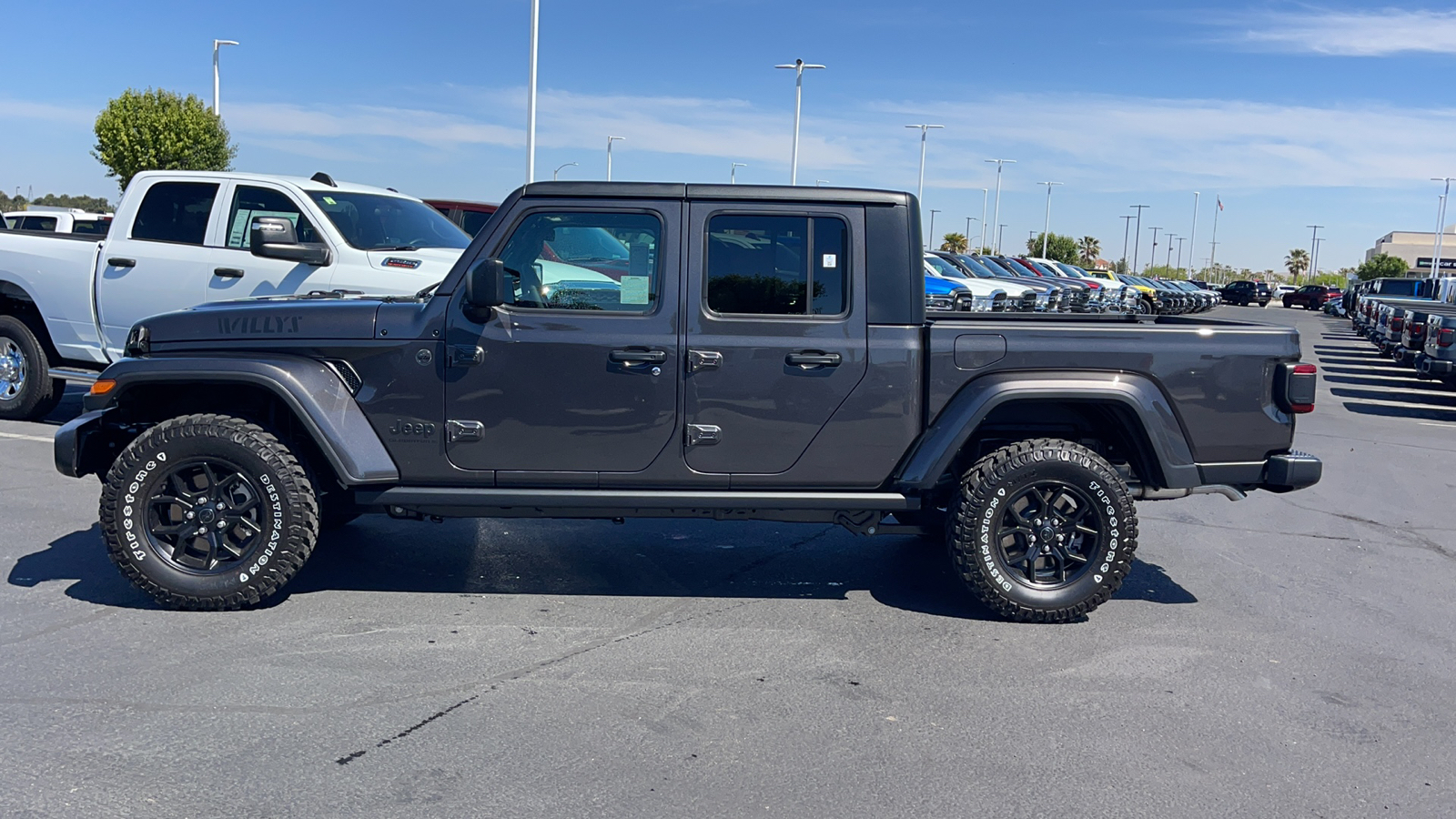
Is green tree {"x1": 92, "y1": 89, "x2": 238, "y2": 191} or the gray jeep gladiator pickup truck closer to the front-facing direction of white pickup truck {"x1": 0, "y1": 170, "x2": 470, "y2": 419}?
the gray jeep gladiator pickup truck

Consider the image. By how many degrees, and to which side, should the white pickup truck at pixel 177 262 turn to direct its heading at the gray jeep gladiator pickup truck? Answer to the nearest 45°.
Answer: approximately 45° to its right

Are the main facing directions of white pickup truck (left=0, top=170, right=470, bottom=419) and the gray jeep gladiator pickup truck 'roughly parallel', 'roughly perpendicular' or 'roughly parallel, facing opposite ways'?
roughly parallel, facing opposite ways

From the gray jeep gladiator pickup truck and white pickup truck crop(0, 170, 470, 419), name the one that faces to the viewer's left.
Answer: the gray jeep gladiator pickup truck

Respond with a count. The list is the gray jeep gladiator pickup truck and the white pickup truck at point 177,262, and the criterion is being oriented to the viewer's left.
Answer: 1

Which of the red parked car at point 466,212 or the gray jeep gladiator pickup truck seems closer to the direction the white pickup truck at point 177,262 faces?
the gray jeep gladiator pickup truck

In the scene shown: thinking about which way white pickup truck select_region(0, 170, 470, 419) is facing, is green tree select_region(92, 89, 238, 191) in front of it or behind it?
behind

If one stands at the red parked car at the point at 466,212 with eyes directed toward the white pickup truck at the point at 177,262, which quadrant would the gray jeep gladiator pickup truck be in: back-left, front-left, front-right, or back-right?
front-left

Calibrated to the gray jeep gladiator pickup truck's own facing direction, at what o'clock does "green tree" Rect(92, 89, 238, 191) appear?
The green tree is roughly at 2 o'clock from the gray jeep gladiator pickup truck.

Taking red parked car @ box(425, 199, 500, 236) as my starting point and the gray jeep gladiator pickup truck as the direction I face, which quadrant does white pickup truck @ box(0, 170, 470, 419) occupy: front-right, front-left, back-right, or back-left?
front-right

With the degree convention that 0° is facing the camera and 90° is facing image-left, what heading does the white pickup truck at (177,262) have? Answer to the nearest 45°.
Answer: approximately 315°

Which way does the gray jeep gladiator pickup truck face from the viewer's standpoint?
to the viewer's left

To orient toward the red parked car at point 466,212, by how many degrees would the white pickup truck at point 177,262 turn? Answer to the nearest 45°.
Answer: approximately 90° to its left

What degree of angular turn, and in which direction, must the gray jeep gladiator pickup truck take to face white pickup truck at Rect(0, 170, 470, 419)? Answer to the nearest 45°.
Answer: approximately 45° to its right
